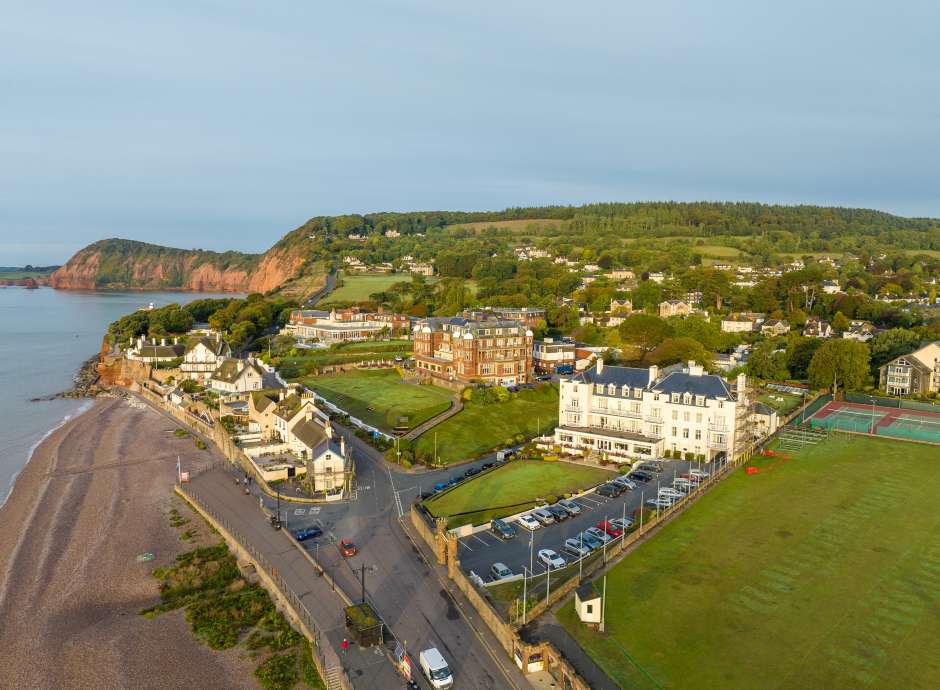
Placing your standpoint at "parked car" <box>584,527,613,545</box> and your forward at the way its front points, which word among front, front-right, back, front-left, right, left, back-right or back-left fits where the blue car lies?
back-right

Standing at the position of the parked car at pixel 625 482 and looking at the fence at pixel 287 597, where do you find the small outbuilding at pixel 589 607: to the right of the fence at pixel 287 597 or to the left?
left
